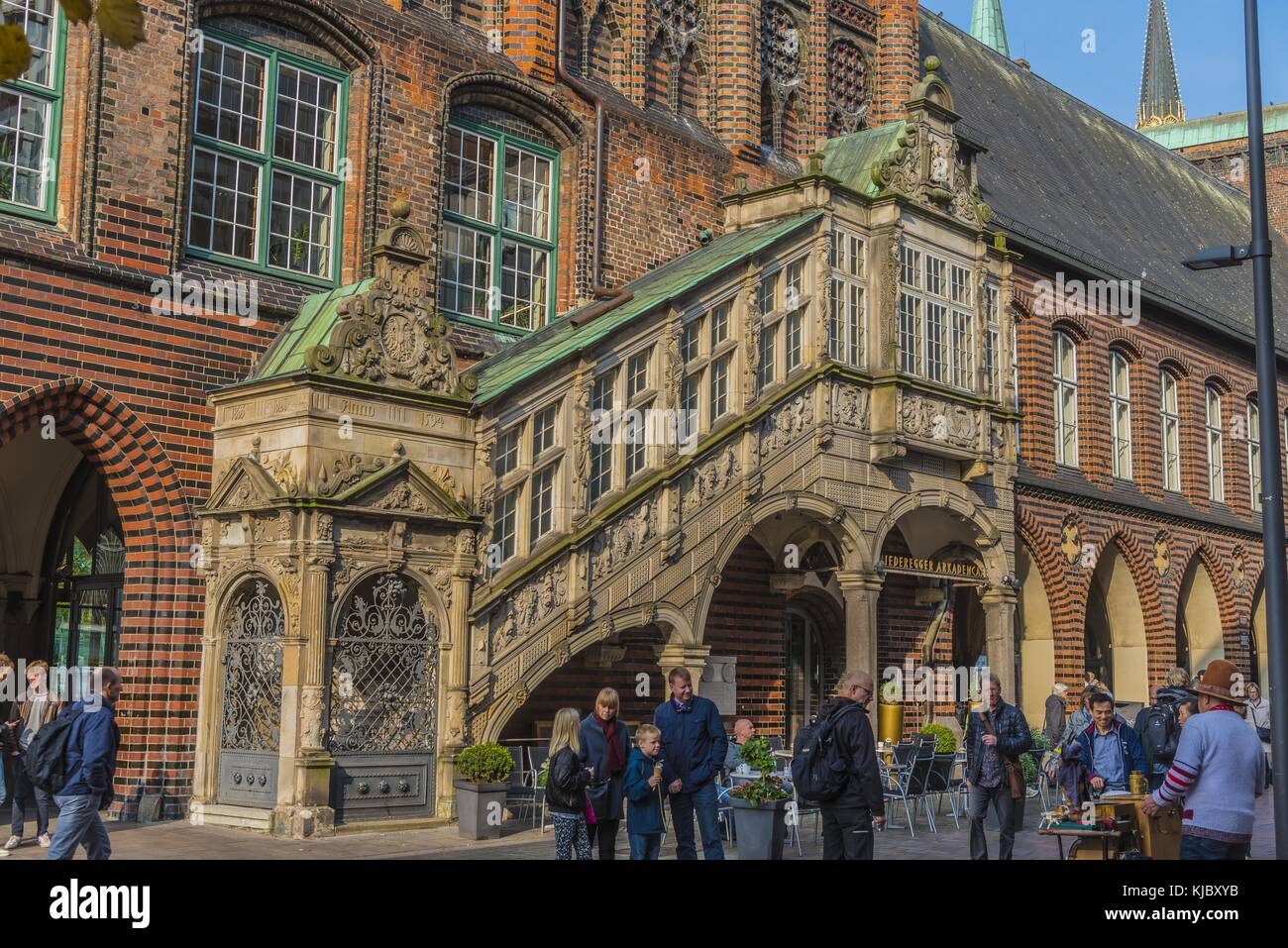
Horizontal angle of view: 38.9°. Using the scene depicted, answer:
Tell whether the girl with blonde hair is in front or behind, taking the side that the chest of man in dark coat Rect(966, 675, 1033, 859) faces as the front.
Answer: in front

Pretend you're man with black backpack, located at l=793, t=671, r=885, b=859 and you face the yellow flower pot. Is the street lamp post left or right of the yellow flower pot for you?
right

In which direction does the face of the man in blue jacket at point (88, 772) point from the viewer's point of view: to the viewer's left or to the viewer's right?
to the viewer's right

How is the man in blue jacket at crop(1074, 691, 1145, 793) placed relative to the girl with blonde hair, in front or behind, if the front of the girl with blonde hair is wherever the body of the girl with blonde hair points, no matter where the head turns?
in front

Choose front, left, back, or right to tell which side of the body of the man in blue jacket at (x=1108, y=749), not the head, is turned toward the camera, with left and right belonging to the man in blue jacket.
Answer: front

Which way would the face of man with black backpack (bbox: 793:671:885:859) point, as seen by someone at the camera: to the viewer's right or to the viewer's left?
to the viewer's right

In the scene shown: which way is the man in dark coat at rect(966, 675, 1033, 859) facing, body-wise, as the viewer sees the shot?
toward the camera
